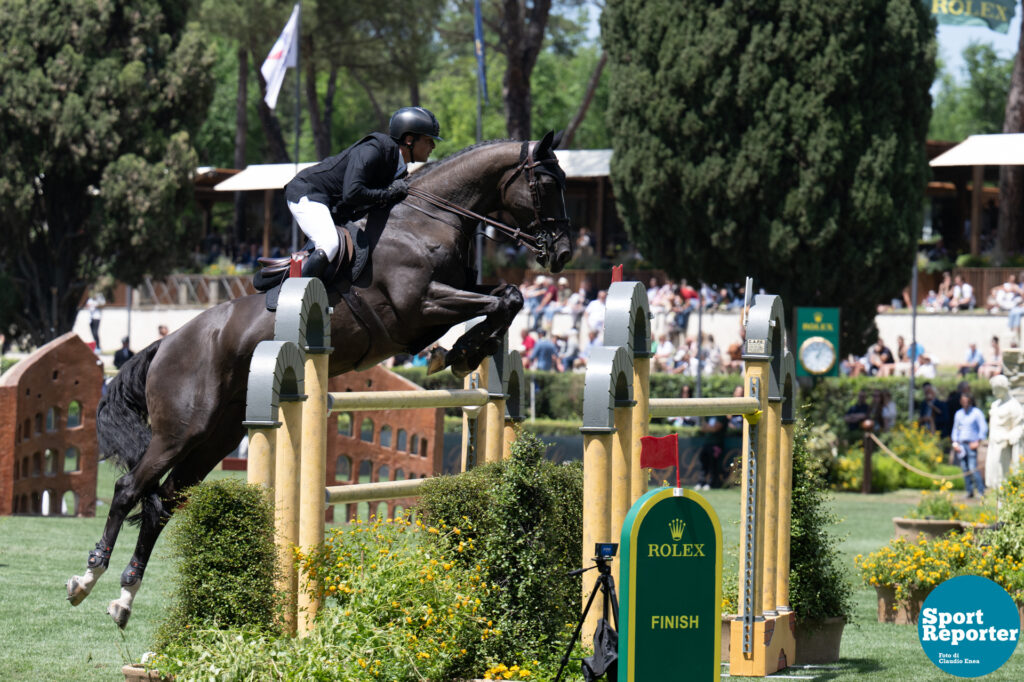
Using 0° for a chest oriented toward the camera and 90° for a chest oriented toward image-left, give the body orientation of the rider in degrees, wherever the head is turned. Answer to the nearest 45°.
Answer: approximately 270°

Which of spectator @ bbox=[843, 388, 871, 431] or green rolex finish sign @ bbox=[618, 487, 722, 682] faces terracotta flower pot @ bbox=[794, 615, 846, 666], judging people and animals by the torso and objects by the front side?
the spectator

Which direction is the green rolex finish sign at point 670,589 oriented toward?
toward the camera

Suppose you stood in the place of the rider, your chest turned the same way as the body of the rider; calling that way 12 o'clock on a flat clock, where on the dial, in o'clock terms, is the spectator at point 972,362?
The spectator is roughly at 10 o'clock from the rider.

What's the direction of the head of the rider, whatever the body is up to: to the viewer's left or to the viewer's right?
to the viewer's right

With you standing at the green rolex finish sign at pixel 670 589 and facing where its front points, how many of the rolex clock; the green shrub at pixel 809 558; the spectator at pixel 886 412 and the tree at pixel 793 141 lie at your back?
4

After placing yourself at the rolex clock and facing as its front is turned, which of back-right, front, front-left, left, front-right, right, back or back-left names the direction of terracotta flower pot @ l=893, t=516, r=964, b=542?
front

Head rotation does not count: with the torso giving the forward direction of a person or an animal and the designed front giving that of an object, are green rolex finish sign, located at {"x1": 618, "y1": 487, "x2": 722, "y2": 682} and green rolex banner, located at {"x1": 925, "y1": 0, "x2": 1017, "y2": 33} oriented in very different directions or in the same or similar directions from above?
same or similar directions

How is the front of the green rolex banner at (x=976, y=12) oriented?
toward the camera

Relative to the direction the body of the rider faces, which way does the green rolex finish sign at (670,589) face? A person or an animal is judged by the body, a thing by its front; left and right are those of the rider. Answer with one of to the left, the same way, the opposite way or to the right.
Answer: to the right

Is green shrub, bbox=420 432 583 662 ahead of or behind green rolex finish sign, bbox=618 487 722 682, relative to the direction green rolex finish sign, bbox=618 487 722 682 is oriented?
behind

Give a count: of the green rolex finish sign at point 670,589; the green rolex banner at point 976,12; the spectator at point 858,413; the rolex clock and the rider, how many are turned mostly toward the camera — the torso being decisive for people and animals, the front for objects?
4

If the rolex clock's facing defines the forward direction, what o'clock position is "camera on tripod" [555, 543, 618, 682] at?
The camera on tripod is roughly at 12 o'clock from the rolex clock.

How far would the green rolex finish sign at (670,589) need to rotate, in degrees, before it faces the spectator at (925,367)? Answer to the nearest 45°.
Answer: approximately 180°

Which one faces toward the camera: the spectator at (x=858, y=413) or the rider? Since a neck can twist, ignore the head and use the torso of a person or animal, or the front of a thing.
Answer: the spectator

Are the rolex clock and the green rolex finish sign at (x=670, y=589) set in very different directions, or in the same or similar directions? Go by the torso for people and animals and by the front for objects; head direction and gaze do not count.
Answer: same or similar directions

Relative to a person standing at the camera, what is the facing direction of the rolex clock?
facing the viewer
